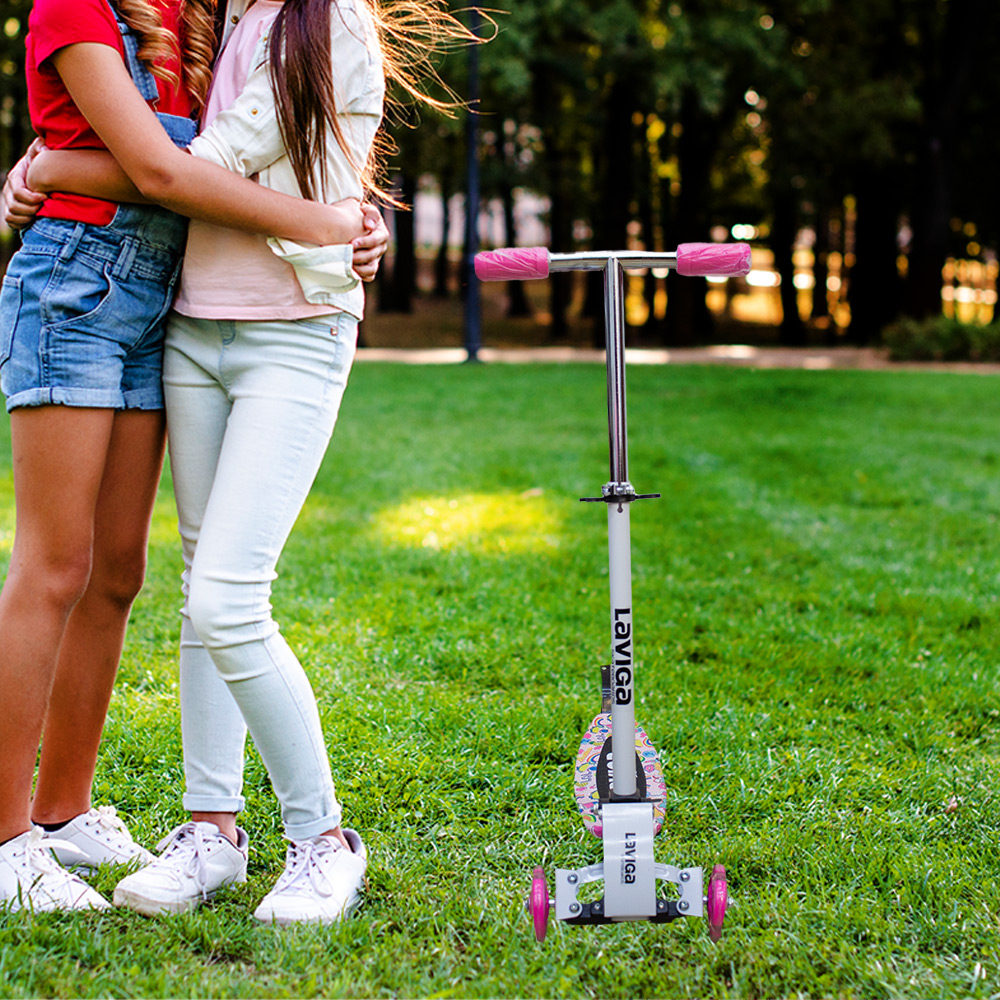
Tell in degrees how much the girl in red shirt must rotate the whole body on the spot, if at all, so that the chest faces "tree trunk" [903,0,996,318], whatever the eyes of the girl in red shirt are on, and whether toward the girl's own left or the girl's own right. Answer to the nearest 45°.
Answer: approximately 90° to the girl's own left

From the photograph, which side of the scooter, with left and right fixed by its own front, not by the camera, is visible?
front

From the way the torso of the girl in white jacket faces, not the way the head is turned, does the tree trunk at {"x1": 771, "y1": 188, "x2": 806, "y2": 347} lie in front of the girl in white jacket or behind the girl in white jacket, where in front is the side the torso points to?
behind

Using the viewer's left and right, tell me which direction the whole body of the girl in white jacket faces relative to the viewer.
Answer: facing the viewer and to the left of the viewer

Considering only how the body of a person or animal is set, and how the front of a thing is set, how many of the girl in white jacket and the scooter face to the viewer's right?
0

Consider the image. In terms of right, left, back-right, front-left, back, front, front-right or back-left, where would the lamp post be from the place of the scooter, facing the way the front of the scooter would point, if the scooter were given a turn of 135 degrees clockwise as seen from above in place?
front-right

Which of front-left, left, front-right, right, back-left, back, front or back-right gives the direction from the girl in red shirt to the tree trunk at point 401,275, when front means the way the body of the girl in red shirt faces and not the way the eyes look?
back-left

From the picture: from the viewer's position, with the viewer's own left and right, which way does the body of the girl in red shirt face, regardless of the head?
facing the viewer and to the right of the viewer

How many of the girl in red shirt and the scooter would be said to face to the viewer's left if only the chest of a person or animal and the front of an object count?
0

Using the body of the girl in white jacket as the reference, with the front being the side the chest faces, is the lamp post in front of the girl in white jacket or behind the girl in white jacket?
behind
